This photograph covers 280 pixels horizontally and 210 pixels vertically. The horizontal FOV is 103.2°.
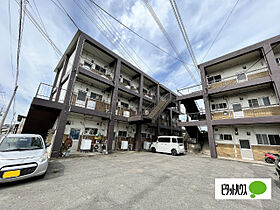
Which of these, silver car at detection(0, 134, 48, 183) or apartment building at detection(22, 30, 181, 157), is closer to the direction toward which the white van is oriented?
the apartment building

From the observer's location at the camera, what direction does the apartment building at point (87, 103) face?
facing the viewer and to the right of the viewer

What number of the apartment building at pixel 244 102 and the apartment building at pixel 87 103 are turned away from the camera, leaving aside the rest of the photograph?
0

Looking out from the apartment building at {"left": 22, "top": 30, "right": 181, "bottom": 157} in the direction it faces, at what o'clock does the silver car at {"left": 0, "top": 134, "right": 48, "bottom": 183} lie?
The silver car is roughly at 2 o'clock from the apartment building.

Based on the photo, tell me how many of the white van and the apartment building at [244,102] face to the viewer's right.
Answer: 0

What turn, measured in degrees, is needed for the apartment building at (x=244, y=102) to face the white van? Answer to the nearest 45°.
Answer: approximately 45° to its right

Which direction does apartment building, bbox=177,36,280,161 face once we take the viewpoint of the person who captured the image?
facing the viewer and to the left of the viewer

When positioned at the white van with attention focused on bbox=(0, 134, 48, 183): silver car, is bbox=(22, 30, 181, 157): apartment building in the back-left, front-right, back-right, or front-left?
front-right

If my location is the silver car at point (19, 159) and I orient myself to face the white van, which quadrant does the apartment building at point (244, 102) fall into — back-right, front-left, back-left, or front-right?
front-right

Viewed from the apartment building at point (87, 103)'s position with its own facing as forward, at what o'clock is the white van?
The white van is roughly at 11 o'clock from the apartment building.
